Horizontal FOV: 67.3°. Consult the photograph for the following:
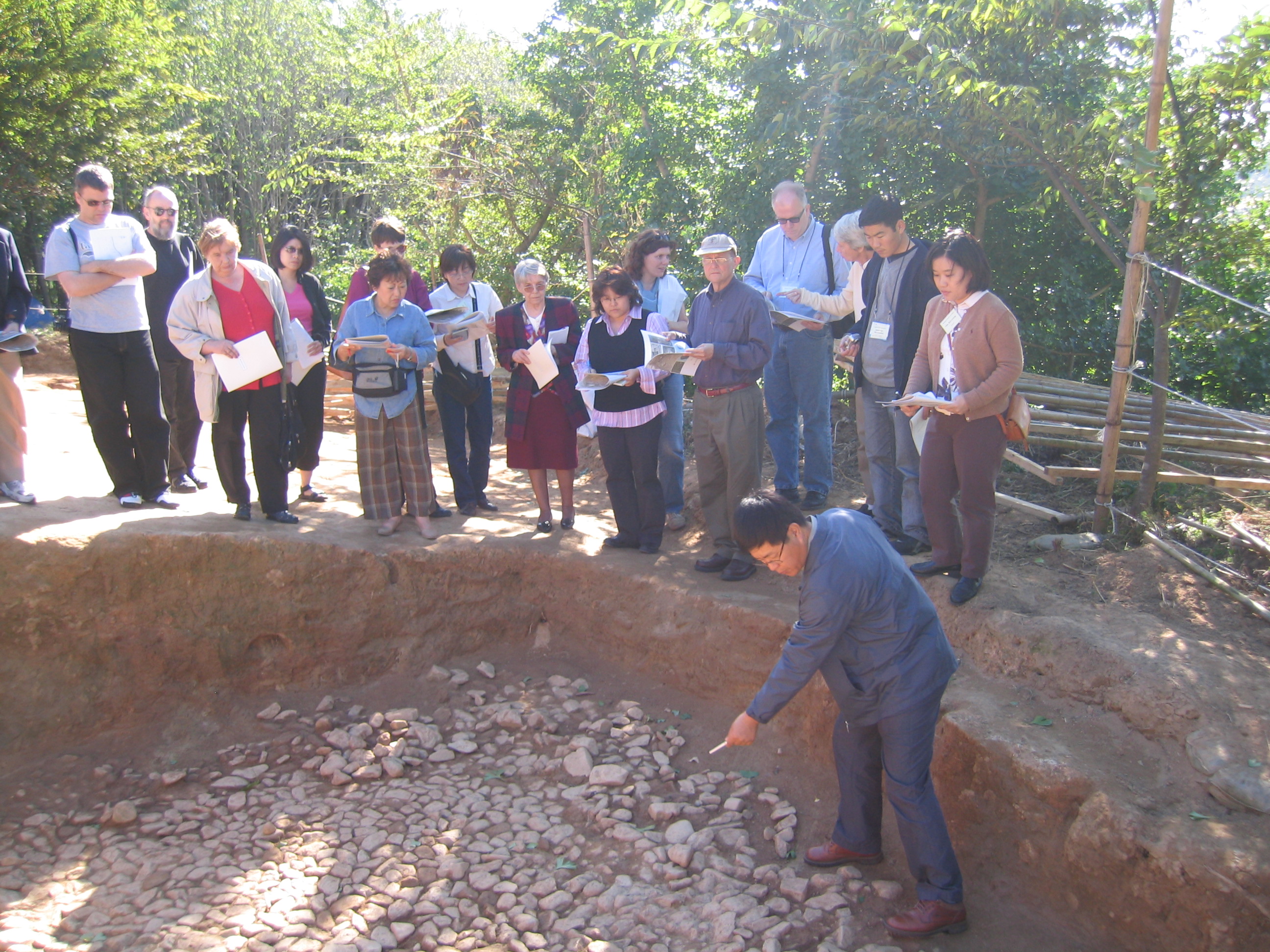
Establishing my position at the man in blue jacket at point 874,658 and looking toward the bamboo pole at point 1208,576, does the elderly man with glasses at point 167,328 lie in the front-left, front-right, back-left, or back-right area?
back-left

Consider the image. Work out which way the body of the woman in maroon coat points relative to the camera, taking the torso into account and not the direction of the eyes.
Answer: toward the camera

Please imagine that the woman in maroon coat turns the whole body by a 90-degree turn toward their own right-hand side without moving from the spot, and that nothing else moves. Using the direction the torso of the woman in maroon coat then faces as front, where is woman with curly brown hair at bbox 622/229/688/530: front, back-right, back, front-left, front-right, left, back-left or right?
back

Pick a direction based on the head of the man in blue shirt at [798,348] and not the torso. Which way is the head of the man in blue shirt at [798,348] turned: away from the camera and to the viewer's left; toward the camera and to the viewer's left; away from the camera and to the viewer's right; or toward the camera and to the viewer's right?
toward the camera and to the viewer's left

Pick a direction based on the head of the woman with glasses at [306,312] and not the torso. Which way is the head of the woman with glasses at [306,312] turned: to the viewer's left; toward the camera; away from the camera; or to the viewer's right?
toward the camera

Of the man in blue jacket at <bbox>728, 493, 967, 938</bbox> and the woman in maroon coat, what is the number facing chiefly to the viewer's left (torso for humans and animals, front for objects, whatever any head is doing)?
1

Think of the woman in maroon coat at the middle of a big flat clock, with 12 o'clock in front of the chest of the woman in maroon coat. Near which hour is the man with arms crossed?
The man with arms crossed is roughly at 3 o'clock from the woman in maroon coat.

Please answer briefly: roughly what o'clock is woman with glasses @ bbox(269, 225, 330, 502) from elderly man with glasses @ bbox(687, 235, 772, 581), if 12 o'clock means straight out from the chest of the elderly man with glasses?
The woman with glasses is roughly at 2 o'clock from the elderly man with glasses.

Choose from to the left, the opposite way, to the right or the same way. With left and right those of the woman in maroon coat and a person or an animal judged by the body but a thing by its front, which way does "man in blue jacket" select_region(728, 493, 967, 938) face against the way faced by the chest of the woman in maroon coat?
to the right

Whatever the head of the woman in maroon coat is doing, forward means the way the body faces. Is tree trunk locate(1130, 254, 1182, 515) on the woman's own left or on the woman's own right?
on the woman's own left

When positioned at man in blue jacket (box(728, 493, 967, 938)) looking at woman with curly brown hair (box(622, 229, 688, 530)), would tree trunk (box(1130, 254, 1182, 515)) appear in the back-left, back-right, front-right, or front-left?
front-right

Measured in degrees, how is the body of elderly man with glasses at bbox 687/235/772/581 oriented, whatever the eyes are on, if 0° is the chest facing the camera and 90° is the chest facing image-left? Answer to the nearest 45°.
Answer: approximately 45°

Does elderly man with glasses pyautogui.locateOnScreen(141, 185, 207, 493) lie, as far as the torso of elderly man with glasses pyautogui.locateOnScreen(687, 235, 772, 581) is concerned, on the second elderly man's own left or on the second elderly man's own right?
on the second elderly man's own right

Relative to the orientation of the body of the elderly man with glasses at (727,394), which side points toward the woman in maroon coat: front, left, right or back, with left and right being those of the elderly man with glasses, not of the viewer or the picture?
right

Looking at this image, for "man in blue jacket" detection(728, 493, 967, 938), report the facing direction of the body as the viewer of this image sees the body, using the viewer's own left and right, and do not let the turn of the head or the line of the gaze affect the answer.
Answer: facing to the left of the viewer

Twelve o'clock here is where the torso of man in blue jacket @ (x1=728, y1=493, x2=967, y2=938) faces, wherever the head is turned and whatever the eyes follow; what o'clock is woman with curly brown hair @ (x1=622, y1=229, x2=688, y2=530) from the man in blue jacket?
The woman with curly brown hair is roughly at 2 o'clock from the man in blue jacket.

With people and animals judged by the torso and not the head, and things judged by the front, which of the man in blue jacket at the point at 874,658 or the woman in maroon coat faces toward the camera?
the woman in maroon coat

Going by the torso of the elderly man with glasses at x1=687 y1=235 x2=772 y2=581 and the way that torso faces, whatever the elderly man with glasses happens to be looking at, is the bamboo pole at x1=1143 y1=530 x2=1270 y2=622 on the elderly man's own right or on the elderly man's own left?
on the elderly man's own left
